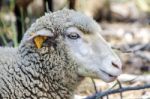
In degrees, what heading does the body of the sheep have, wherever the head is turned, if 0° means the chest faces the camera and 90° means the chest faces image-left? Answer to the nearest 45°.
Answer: approximately 270°
